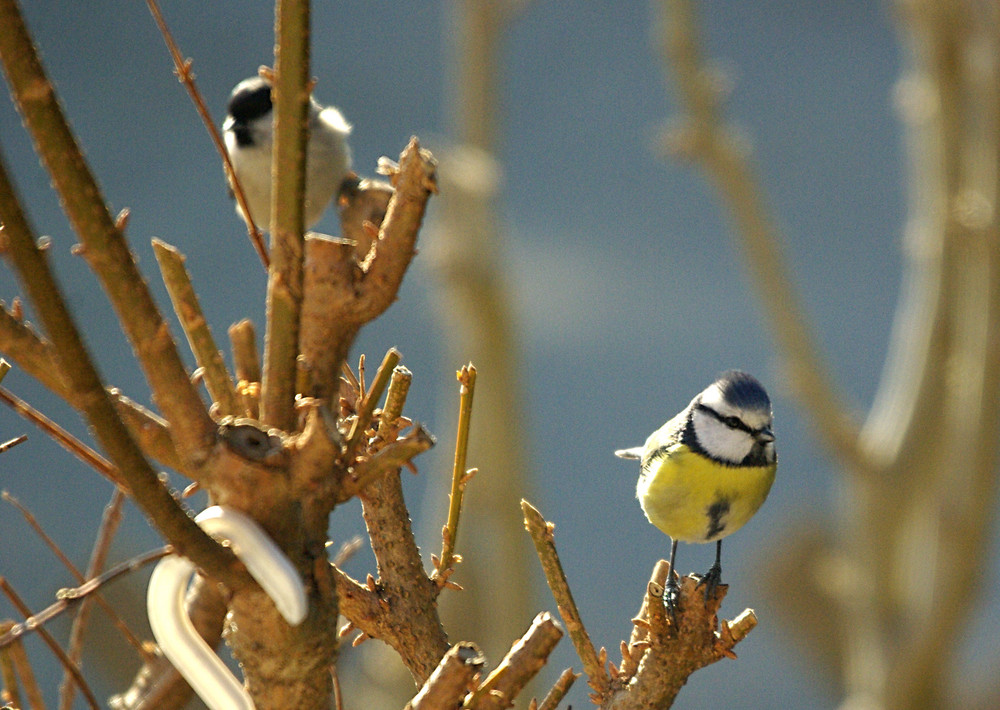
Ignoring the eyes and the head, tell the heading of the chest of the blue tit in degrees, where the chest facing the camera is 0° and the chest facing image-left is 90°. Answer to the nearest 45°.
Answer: approximately 315°

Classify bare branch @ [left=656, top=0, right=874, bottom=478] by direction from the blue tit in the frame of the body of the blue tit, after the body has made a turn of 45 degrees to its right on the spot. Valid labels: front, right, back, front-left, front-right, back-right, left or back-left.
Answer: back
